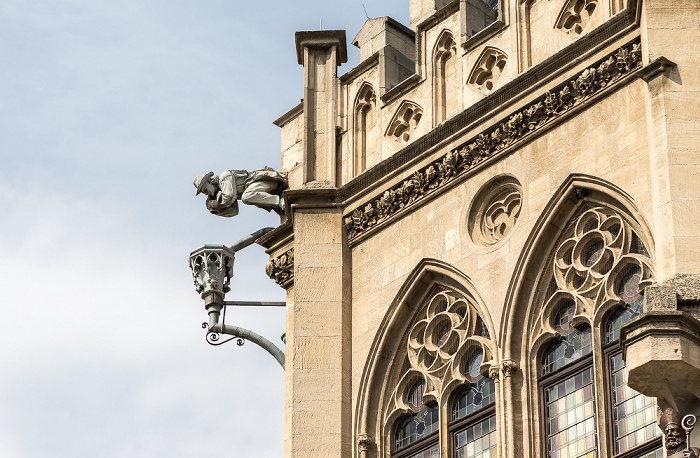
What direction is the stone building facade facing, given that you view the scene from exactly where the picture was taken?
facing the viewer and to the left of the viewer

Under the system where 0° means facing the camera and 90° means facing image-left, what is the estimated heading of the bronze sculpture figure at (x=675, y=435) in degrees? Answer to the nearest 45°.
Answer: approximately 45°

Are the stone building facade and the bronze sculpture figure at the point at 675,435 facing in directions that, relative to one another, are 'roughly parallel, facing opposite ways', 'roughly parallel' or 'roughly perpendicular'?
roughly parallel

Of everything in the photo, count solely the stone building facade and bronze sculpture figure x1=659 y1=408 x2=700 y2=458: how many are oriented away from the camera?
0
